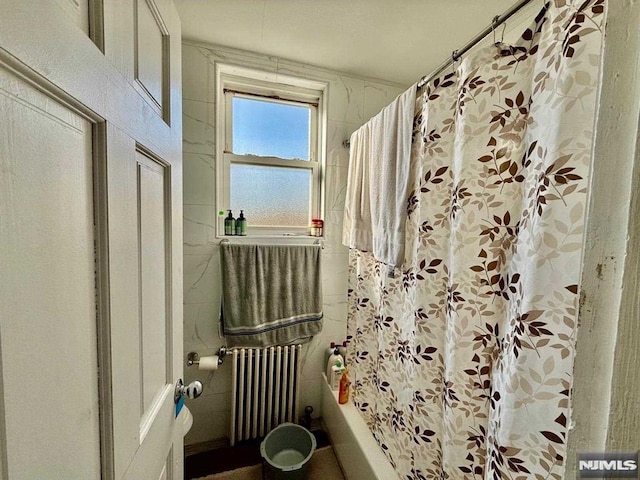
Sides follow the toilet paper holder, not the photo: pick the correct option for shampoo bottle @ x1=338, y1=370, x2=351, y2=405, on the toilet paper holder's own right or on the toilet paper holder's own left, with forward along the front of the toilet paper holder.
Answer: on the toilet paper holder's own left

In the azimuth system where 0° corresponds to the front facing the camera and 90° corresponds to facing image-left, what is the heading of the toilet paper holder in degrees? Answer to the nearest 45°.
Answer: approximately 0°

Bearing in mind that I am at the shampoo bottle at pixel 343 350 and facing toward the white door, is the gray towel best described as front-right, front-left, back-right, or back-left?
front-right

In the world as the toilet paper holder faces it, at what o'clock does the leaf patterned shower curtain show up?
The leaf patterned shower curtain is roughly at 11 o'clock from the toilet paper holder.

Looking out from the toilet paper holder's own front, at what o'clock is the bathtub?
The bathtub is roughly at 10 o'clock from the toilet paper holder.

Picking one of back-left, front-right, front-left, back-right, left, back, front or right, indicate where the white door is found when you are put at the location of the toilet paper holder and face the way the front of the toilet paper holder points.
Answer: front

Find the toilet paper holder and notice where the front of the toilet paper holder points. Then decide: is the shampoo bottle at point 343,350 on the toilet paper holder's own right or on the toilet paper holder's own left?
on the toilet paper holder's own left

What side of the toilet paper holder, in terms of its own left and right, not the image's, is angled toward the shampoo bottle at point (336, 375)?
left
